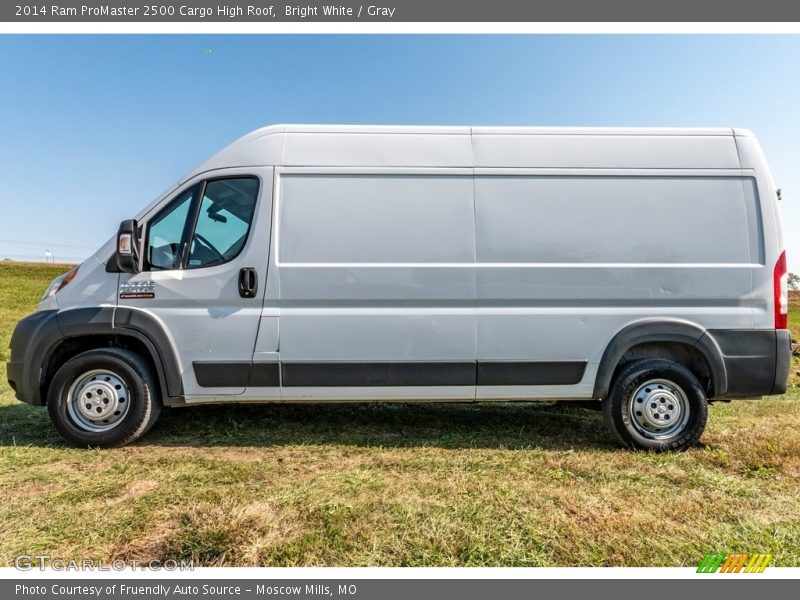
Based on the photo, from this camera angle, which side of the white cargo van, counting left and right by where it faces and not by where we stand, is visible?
left
